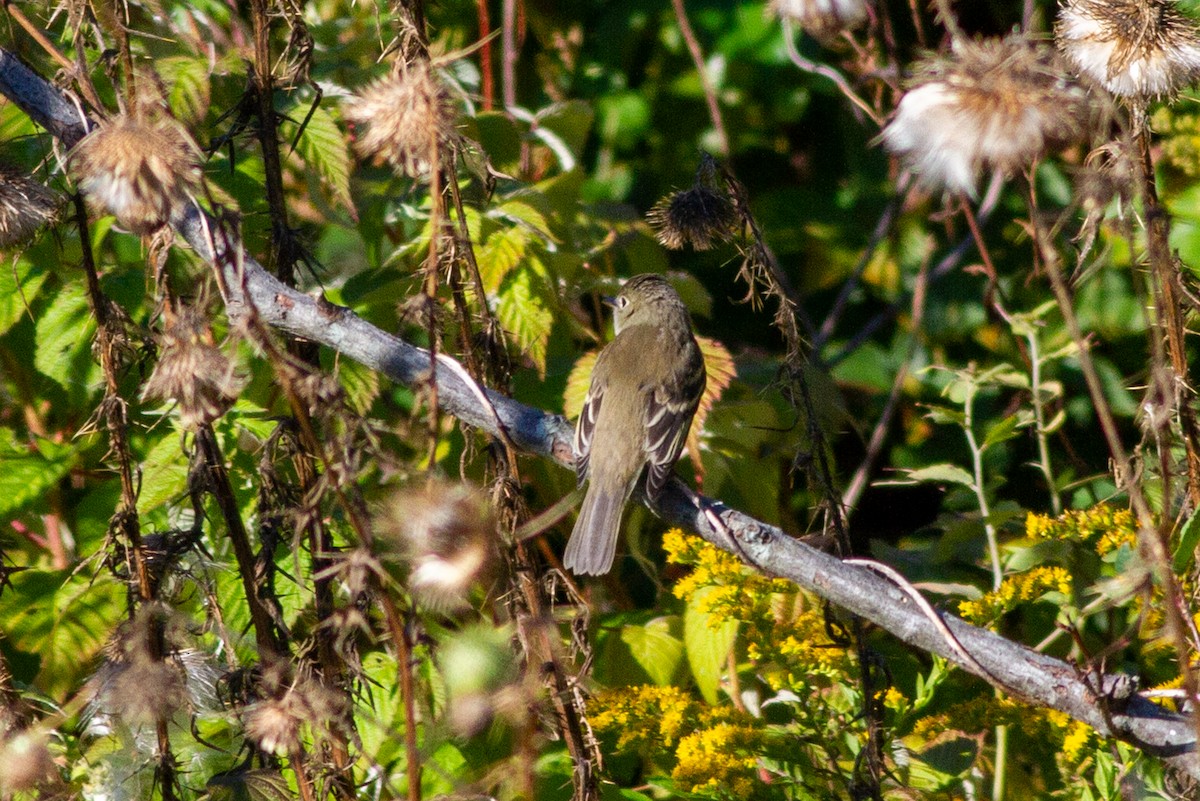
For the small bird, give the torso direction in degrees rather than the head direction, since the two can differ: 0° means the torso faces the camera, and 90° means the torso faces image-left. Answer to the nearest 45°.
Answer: approximately 180°

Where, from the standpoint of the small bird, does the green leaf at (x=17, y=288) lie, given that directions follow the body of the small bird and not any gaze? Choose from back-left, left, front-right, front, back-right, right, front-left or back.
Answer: back-left

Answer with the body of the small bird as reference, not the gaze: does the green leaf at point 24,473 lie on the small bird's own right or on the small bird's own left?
on the small bird's own left

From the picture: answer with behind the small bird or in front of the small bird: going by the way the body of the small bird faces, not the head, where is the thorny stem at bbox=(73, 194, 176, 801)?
behind

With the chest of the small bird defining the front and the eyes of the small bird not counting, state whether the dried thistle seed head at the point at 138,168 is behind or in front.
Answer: behind

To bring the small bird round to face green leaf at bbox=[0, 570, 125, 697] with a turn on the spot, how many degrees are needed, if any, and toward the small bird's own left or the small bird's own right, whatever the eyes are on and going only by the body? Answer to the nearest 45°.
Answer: approximately 135° to the small bird's own left

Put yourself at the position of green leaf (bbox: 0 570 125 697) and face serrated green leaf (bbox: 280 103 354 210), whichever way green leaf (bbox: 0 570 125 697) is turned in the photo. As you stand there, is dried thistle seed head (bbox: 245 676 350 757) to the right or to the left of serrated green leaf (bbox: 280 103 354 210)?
right

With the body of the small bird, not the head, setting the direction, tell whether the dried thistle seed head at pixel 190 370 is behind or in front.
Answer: behind
